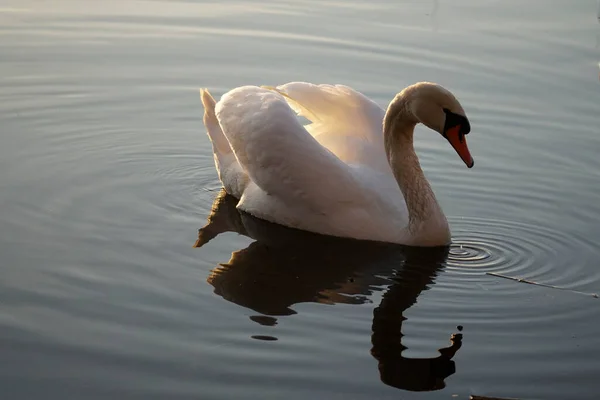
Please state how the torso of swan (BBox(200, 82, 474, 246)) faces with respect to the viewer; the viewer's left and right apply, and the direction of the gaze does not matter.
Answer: facing the viewer and to the right of the viewer
